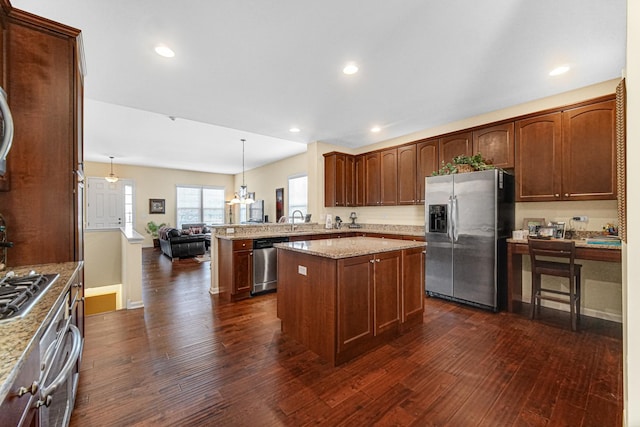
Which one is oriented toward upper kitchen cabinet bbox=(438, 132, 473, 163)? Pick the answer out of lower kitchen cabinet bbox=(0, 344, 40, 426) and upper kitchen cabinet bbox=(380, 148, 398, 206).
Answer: the lower kitchen cabinet

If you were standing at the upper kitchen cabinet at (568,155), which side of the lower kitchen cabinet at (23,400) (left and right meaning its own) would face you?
front

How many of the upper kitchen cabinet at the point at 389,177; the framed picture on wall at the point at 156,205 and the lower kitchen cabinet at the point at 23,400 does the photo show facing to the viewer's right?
1

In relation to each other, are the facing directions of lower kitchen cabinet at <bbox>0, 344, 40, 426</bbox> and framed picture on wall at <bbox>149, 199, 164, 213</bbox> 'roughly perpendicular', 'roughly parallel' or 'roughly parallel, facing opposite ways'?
roughly perpendicular

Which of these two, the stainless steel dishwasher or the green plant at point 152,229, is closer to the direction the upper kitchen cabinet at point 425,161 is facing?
the stainless steel dishwasher

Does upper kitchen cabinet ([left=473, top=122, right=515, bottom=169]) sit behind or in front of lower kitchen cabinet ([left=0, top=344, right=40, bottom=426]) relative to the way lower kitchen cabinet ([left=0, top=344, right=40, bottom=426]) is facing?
in front

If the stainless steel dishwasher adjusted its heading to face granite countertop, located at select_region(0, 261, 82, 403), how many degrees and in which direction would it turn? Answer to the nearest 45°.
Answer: approximately 45° to its right

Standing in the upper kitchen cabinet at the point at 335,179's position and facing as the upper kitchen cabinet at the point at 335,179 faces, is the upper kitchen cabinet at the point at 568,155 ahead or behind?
ahead

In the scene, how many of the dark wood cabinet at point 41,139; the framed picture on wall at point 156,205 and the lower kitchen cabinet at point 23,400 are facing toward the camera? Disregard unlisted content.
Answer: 1

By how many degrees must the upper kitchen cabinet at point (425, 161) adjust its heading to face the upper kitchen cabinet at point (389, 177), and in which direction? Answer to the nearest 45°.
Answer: approximately 90° to its right

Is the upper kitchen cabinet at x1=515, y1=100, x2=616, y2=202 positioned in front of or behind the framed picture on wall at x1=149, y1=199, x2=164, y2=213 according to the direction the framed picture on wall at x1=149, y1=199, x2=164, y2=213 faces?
in front

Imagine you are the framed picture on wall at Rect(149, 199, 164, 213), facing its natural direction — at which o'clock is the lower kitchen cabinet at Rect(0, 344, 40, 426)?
The lower kitchen cabinet is roughly at 12 o'clock from the framed picture on wall.

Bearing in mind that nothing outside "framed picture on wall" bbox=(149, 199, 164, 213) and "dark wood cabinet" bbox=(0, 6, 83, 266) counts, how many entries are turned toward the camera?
1
